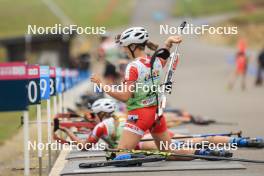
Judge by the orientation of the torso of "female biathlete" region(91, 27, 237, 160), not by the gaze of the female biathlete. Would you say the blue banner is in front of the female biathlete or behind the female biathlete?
in front
